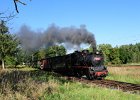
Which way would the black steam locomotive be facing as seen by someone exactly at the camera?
facing the viewer and to the right of the viewer
